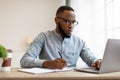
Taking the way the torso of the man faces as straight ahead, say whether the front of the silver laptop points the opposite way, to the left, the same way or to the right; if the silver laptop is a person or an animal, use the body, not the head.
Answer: the opposite way

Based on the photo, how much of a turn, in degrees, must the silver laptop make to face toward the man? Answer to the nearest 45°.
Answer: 0° — it already faces them

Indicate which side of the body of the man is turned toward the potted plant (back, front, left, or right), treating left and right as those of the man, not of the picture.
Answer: right

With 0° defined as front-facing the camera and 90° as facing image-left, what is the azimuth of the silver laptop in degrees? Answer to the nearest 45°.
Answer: approximately 135°

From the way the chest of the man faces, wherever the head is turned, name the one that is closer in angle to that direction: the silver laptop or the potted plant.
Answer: the silver laptop

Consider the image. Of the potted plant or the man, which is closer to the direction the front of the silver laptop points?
the man

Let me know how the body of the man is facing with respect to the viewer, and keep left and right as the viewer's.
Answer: facing the viewer and to the right of the viewer

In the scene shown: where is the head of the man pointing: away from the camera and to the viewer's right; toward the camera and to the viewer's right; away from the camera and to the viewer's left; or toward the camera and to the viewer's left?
toward the camera and to the viewer's right

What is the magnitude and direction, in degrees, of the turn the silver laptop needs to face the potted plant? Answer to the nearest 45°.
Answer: approximately 45° to its left
